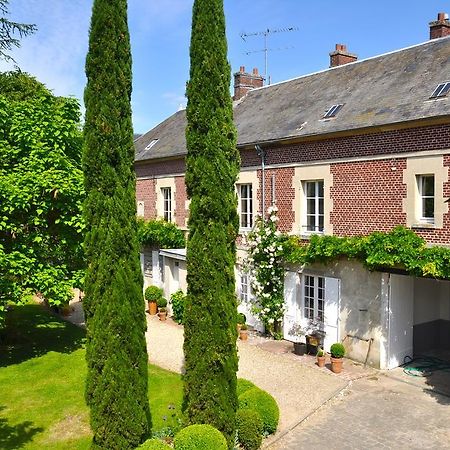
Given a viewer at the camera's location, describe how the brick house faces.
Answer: facing the viewer and to the left of the viewer

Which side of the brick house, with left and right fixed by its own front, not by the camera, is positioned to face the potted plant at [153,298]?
right

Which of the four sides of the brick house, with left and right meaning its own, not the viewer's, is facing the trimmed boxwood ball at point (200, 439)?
front

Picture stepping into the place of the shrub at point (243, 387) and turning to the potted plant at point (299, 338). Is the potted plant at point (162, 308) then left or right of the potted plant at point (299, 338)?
left

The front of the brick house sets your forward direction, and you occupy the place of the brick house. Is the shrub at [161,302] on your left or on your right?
on your right

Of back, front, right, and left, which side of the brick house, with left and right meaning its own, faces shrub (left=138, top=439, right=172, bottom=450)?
front

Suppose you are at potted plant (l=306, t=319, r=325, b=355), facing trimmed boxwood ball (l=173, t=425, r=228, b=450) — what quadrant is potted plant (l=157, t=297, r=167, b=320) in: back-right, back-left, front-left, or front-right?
back-right
